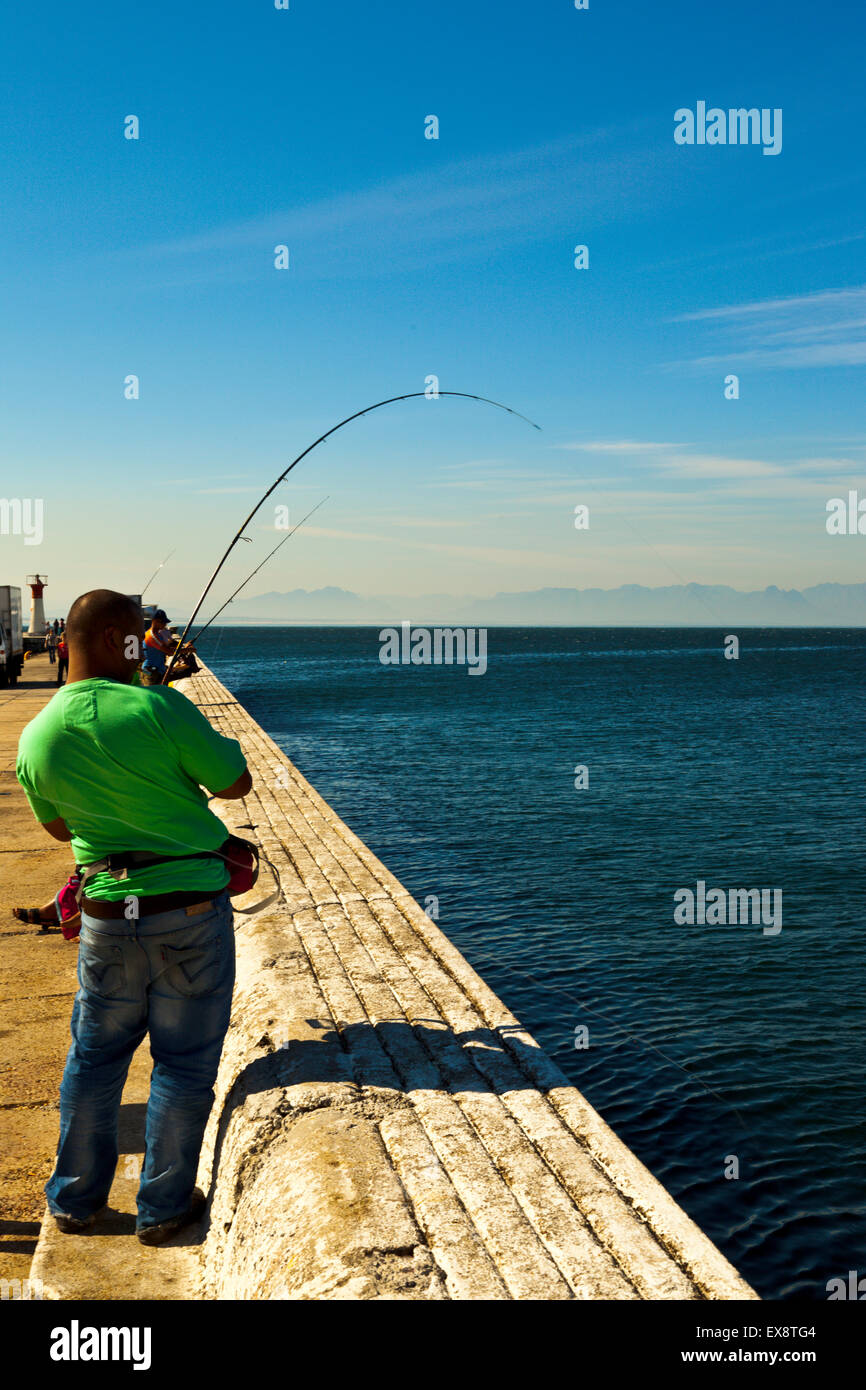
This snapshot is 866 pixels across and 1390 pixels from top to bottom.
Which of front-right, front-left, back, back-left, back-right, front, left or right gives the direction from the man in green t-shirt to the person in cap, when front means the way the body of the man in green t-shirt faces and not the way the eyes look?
front-left

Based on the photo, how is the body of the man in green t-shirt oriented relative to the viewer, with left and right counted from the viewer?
facing away from the viewer and to the right of the viewer

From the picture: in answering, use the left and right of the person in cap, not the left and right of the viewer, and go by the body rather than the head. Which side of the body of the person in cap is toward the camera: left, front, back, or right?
right

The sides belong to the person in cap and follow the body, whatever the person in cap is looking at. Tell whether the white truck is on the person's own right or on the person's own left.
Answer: on the person's own left

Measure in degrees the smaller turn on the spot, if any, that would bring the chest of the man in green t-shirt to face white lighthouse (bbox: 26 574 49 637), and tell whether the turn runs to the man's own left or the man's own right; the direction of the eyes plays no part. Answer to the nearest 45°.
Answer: approximately 45° to the man's own left

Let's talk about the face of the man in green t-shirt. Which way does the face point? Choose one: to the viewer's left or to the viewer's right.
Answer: to the viewer's right

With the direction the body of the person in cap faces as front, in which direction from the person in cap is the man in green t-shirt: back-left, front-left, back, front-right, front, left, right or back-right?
right

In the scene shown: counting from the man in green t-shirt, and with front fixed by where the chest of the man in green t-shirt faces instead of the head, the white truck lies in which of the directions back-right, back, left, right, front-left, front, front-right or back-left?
front-left

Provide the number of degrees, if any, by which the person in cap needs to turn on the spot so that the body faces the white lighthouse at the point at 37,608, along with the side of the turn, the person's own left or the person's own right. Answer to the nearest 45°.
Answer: approximately 90° to the person's own left

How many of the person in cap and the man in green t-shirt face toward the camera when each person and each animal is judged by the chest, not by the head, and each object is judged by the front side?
0
